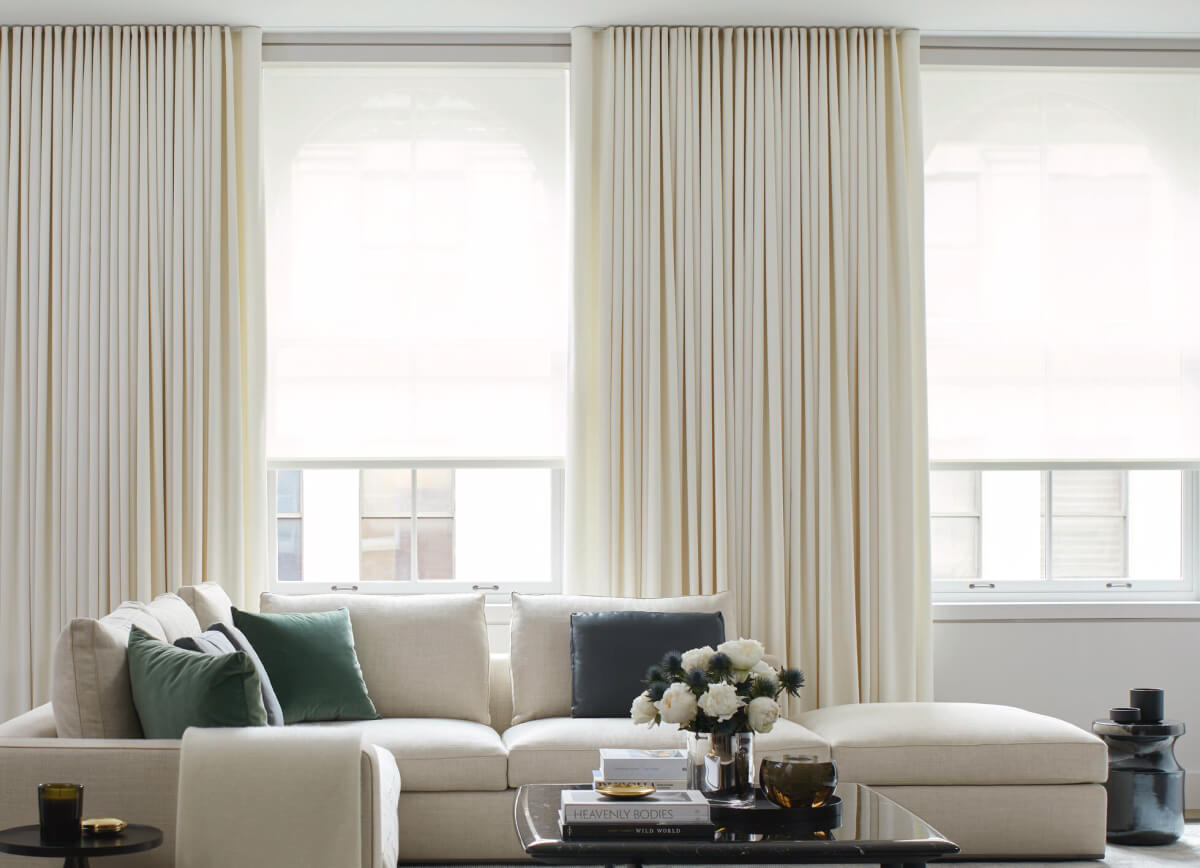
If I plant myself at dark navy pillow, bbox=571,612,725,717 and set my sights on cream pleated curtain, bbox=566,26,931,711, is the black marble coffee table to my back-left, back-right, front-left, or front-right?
back-right

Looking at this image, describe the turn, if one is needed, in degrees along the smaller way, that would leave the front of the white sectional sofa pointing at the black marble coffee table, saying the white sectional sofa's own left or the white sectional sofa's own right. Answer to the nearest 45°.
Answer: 0° — it already faces it

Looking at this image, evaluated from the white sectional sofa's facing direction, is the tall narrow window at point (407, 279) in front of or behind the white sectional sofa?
behind

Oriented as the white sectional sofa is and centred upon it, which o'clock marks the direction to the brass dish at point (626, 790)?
The brass dish is roughly at 12 o'clock from the white sectional sofa.

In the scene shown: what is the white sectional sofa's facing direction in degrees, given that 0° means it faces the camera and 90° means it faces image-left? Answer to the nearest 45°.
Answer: approximately 0°

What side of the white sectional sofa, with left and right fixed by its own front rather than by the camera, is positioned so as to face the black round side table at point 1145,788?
left

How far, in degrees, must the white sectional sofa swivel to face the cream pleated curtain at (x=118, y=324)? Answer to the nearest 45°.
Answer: approximately 135° to its right

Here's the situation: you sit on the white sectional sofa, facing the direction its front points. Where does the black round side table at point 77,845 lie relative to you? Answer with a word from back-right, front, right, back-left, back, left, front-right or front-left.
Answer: front-right

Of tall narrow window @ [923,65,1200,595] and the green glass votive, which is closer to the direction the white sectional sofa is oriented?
the green glass votive
